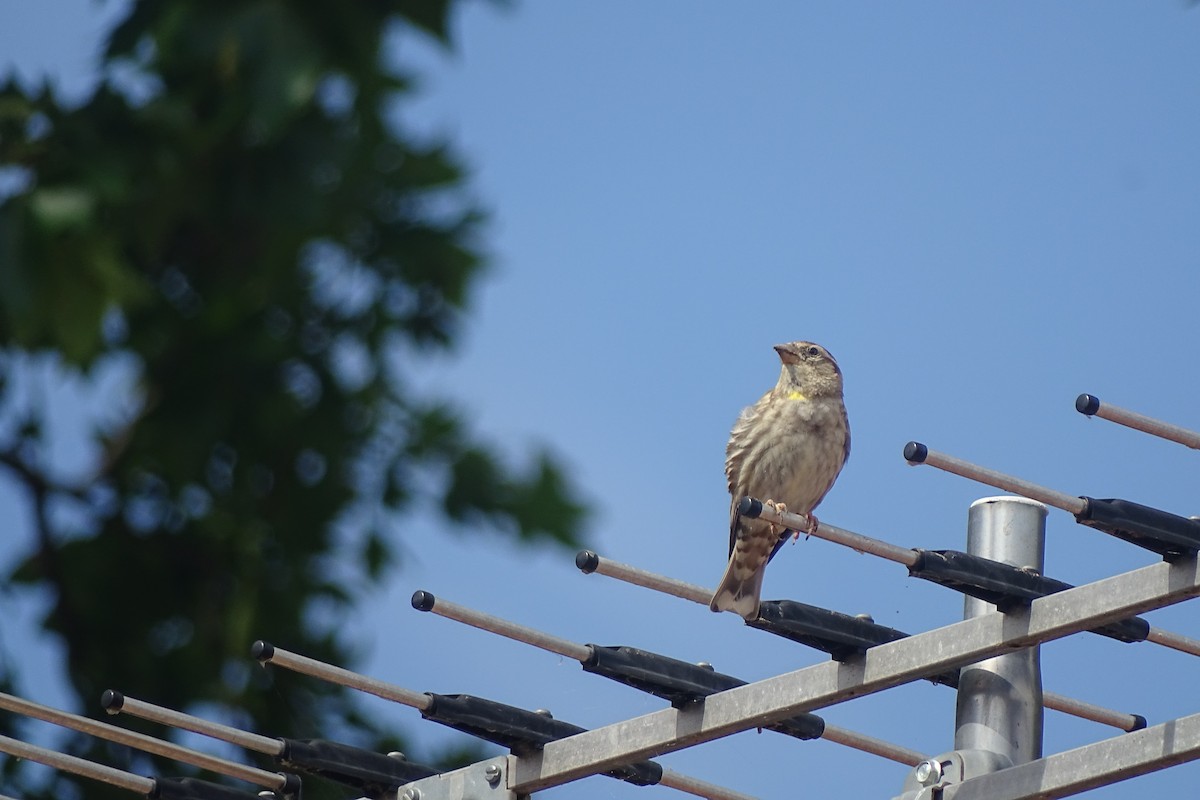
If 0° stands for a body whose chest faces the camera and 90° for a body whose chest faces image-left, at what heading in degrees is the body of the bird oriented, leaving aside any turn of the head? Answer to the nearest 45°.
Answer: approximately 315°

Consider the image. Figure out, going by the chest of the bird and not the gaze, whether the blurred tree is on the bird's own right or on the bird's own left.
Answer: on the bird's own right
